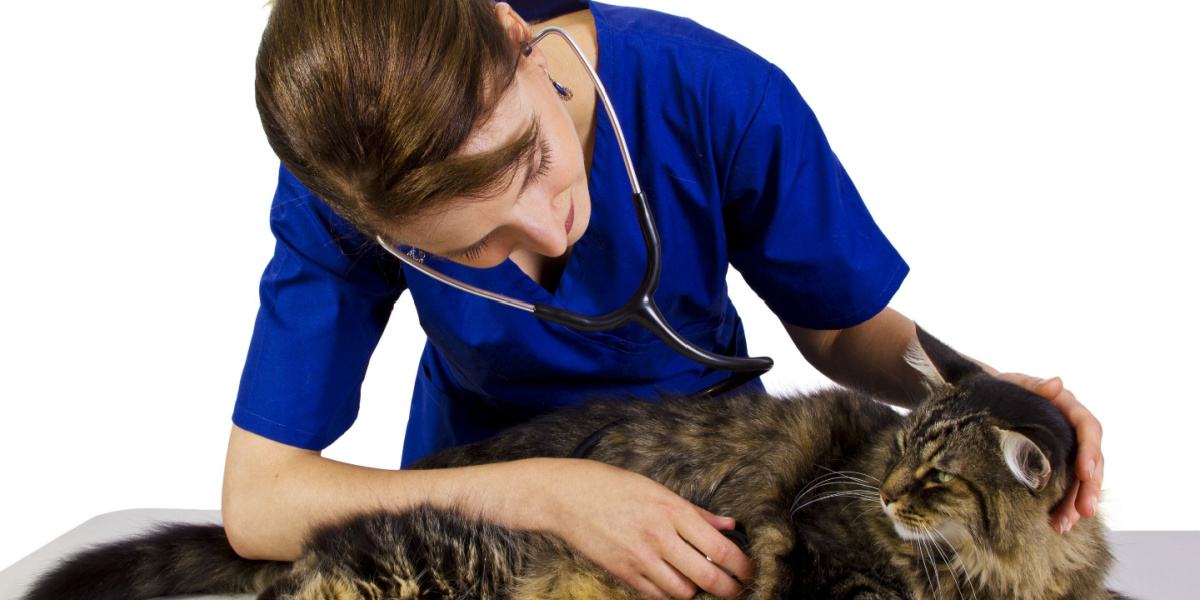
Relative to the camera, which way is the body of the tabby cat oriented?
to the viewer's right
